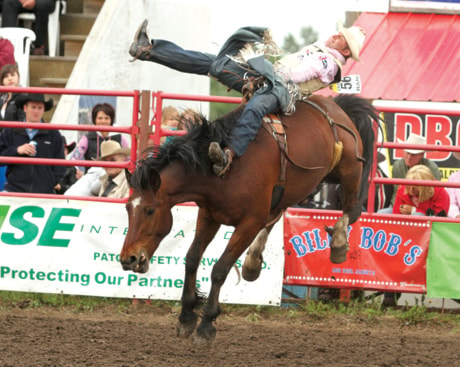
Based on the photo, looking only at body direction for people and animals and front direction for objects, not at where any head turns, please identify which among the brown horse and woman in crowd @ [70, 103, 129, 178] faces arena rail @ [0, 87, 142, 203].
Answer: the woman in crowd

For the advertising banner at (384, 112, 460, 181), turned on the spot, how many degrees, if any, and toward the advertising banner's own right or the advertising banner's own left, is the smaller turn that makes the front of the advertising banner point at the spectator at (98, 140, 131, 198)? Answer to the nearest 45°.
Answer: approximately 45° to the advertising banner's own right

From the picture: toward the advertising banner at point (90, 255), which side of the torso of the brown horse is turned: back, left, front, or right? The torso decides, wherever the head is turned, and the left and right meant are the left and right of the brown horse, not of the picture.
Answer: right

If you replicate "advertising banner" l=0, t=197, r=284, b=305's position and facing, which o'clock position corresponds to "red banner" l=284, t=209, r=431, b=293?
The red banner is roughly at 9 o'clock from the advertising banner.

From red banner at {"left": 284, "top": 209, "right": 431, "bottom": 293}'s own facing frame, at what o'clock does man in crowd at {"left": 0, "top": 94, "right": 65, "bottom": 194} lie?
The man in crowd is roughly at 3 o'clock from the red banner.

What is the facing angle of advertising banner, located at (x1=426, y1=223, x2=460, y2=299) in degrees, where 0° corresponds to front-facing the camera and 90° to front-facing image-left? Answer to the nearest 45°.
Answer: approximately 0°

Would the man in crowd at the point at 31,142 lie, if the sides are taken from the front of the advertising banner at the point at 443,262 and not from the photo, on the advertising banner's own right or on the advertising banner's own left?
on the advertising banner's own right

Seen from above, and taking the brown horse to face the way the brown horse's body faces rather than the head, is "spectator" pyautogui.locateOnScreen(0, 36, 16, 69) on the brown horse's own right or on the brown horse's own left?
on the brown horse's own right

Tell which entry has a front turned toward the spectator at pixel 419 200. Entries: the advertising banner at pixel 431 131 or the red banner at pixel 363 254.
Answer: the advertising banner

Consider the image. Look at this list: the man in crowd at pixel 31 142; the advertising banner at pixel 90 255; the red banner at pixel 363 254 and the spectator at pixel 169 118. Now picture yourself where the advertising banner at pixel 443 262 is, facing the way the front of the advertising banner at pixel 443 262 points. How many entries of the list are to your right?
4

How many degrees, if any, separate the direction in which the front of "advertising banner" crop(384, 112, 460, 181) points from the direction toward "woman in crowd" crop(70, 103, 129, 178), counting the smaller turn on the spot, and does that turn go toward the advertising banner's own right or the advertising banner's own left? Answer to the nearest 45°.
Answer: approximately 45° to the advertising banner's own right
